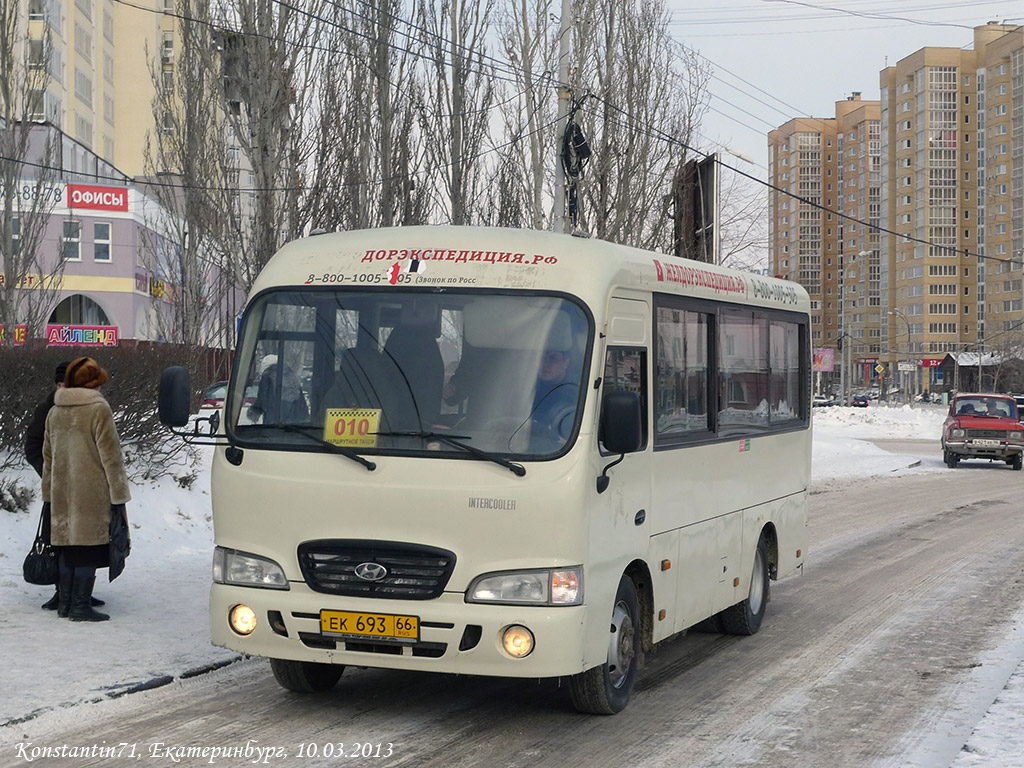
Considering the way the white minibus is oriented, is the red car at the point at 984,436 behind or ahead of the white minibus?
behind

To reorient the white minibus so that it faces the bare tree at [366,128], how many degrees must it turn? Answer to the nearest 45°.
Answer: approximately 135° to its right

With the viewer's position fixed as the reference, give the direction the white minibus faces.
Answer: facing the viewer and to the left of the viewer

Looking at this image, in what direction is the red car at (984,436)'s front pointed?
toward the camera

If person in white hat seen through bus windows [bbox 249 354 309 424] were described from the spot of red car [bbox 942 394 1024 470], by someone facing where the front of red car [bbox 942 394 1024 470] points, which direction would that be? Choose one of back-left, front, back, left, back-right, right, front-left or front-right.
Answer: front

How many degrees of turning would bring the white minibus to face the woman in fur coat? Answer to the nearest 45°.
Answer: approximately 90° to its right

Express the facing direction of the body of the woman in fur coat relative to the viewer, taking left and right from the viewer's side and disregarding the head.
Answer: facing away from the viewer and to the right of the viewer

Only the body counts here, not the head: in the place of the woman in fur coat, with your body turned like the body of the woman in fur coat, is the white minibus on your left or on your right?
on your right

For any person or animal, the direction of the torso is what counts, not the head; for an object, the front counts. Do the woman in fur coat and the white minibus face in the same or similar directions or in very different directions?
very different directions

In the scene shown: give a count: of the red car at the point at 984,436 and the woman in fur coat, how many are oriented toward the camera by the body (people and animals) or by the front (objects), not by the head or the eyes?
1

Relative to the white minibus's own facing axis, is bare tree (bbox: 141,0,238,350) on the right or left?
on its right

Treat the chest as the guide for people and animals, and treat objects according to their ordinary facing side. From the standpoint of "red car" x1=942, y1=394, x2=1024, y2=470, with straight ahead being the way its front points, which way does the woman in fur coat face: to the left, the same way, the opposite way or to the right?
the opposite way

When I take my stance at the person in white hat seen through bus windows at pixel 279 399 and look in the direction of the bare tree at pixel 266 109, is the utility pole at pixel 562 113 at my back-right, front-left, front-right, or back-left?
front-right
